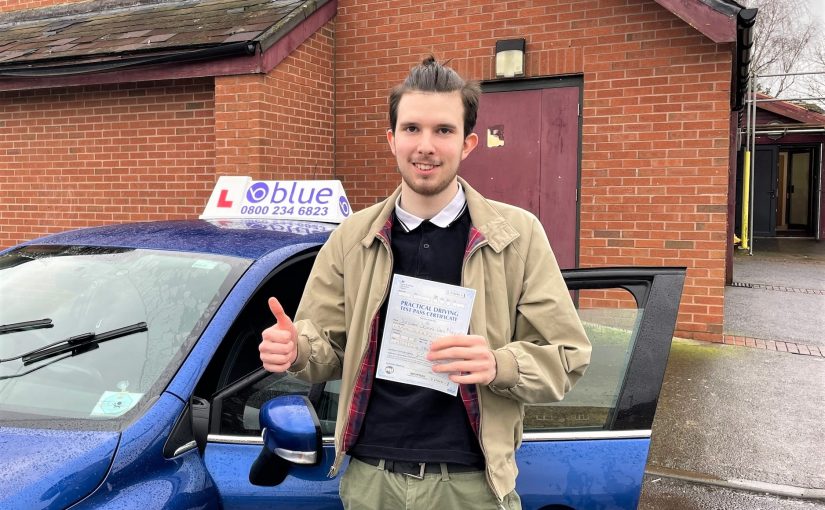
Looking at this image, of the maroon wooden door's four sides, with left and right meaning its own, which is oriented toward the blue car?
front

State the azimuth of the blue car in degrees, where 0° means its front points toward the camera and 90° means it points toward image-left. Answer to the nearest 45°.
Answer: approximately 45°

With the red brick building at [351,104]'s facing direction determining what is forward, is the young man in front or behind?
in front

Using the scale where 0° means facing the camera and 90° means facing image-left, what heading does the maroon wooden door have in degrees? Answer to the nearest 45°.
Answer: approximately 0°

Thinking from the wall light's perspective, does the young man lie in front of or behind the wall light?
in front

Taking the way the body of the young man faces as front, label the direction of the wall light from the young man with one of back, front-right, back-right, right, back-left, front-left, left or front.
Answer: back

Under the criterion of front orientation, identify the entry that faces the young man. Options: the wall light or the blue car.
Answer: the wall light

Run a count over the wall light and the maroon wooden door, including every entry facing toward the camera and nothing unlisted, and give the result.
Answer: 2

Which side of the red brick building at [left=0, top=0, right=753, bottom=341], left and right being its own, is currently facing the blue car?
front
